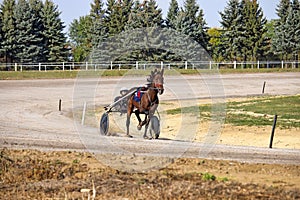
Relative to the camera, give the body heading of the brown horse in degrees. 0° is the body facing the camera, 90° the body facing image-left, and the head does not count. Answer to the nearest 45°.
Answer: approximately 315°
